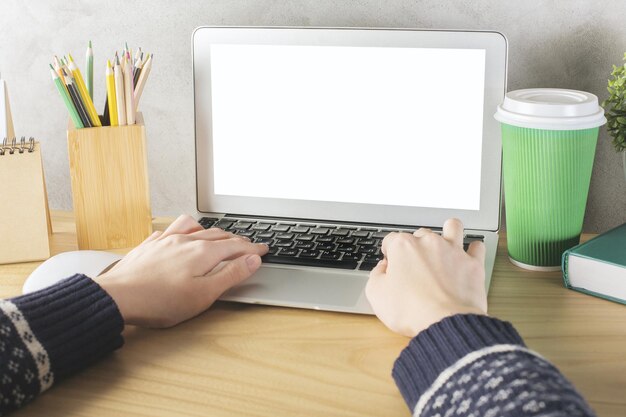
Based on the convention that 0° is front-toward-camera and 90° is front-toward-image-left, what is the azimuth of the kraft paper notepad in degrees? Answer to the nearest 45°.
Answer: approximately 0°

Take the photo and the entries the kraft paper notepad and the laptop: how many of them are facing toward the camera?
2

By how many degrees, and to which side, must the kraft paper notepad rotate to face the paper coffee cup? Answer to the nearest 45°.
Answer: approximately 45° to its left

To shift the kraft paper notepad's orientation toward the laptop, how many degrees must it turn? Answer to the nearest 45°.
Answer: approximately 90° to its left
